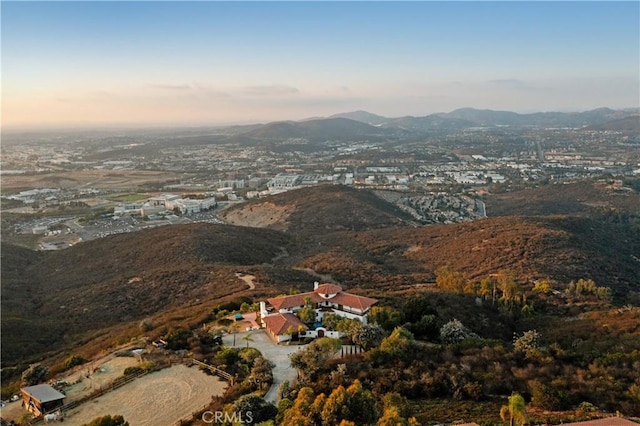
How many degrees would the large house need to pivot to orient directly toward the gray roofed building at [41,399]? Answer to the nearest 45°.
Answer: approximately 45° to its right

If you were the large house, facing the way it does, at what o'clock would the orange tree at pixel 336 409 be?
The orange tree is roughly at 12 o'clock from the large house.

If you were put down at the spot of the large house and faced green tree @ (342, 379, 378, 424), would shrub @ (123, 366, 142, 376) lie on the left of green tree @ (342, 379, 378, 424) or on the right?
right

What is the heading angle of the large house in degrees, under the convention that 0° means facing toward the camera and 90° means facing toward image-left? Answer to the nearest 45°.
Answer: approximately 0°

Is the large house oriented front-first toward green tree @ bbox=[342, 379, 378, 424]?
yes

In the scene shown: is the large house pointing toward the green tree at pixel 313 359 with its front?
yes

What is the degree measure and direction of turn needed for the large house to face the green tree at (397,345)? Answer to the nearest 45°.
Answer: approximately 45° to its left

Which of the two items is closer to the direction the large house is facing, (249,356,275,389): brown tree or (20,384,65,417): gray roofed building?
the brown tree
